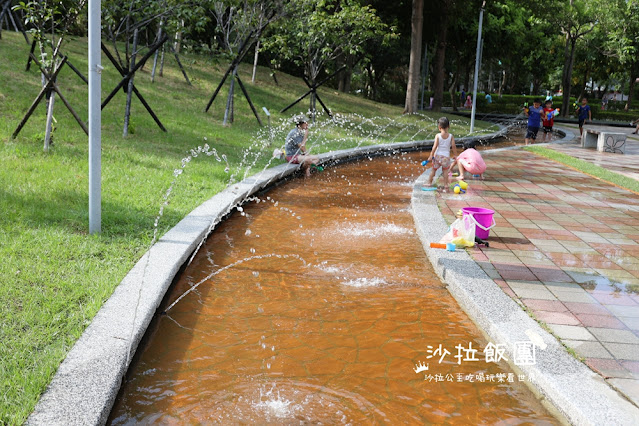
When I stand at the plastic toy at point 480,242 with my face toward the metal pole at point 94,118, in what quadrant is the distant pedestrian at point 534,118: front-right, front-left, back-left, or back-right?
back-right

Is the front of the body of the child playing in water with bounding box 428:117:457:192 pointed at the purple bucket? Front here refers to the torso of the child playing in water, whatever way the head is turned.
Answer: no

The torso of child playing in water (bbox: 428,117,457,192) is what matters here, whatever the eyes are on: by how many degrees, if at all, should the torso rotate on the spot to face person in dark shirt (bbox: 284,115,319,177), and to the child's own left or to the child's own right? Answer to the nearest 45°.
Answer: approximately 45° to the child's own left

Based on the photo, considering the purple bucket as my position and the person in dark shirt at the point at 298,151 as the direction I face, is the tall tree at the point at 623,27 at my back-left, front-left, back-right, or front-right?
front-right

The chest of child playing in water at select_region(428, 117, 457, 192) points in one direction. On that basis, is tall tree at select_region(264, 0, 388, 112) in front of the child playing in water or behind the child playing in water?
in front
